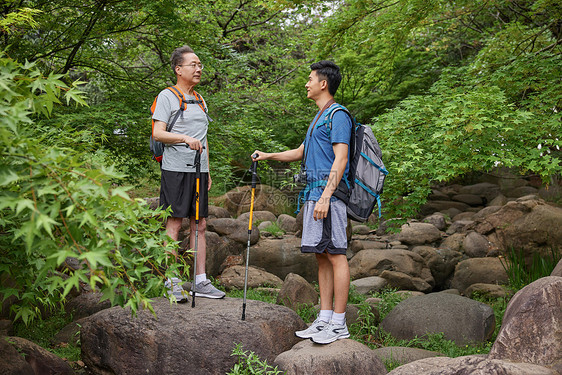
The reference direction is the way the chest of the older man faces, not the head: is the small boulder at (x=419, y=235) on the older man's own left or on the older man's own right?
on the older man's own left

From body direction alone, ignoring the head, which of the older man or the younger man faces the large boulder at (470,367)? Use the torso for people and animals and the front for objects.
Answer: the older man

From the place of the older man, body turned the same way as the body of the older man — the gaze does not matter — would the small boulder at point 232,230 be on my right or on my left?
on my left

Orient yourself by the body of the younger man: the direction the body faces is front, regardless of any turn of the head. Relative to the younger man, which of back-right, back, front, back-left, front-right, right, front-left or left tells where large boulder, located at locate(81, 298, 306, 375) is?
front

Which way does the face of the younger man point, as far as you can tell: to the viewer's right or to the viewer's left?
to the viewer's left

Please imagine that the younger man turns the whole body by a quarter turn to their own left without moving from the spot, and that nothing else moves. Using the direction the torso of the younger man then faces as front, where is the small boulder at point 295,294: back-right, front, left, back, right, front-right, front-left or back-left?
back

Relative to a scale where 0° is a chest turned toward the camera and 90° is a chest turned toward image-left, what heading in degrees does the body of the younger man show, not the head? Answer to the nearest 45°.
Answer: approximately 90°

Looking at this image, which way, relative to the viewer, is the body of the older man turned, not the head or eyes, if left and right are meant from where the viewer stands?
facing the viewer and to the right of the viewer

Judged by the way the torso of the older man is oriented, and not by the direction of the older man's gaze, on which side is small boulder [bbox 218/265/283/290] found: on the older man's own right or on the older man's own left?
on the older man's own left

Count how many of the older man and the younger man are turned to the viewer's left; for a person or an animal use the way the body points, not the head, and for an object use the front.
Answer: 1
